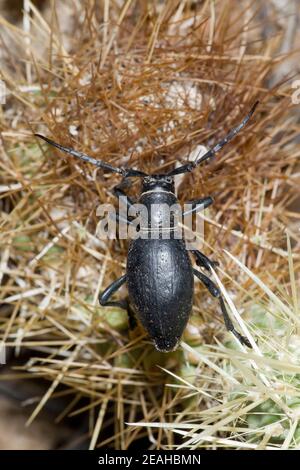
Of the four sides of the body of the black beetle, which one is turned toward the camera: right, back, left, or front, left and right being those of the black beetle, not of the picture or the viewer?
back
